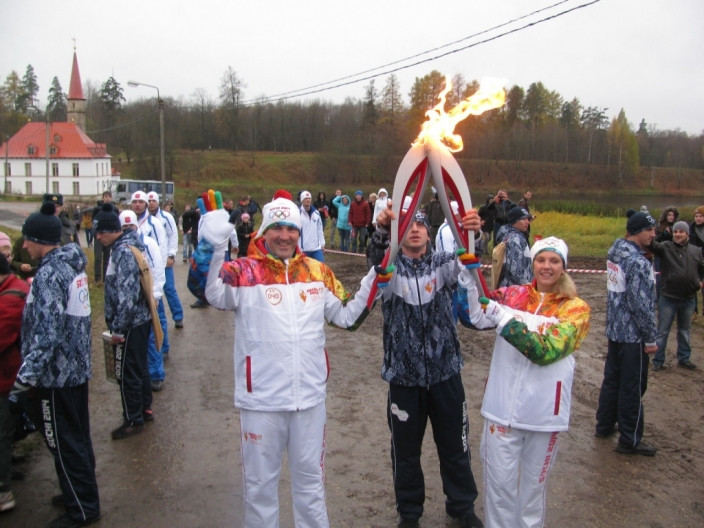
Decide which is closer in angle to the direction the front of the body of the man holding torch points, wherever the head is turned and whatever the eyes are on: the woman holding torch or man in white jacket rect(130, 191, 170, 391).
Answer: the woman holding torch

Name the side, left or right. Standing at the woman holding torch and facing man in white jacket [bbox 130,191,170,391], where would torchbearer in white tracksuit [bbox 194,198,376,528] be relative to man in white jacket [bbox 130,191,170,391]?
left

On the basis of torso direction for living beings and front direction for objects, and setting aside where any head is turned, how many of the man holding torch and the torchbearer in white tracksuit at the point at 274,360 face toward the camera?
2

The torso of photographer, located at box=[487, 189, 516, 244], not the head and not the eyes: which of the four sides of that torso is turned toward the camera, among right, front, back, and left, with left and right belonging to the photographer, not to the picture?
front

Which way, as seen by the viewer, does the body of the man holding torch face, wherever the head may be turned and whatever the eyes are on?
toward the camera

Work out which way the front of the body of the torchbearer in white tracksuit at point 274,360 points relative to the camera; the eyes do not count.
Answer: toward the camera

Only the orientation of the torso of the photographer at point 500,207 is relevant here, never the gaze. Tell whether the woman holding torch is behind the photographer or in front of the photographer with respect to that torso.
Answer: in front

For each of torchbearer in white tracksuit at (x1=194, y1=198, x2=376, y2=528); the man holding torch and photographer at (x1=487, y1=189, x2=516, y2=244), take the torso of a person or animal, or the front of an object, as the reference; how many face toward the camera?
3

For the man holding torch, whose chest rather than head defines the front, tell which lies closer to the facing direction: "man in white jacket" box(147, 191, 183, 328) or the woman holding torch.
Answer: the woman holding torch

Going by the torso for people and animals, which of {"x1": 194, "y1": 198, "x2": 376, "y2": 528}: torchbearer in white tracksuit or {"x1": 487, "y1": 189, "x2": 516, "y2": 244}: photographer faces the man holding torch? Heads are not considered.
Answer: the photographer

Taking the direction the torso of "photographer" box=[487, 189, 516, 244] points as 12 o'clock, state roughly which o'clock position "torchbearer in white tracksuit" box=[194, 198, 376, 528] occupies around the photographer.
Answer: The torchbearer in white tracksuit is roughly at 12 o'clock from the photographer.
